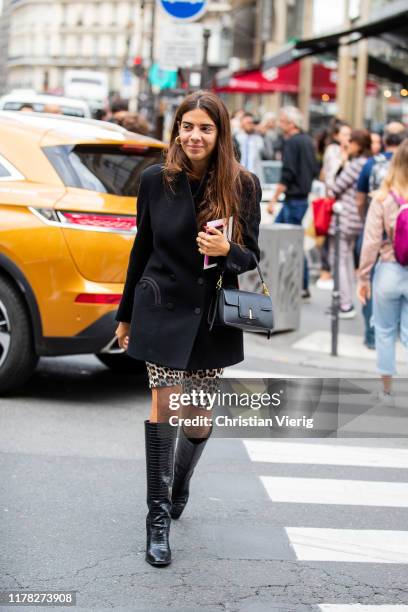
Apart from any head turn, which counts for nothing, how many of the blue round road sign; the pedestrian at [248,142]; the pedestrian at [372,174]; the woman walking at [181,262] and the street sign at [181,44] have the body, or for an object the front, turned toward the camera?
4

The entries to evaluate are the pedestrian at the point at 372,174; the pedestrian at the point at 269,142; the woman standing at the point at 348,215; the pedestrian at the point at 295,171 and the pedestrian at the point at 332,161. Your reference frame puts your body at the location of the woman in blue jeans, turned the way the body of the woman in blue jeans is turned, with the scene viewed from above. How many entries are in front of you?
5

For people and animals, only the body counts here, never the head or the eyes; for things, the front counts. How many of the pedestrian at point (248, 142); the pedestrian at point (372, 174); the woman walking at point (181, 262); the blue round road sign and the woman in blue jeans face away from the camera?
2

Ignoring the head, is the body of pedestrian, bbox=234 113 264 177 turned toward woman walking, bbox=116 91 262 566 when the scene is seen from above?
yes

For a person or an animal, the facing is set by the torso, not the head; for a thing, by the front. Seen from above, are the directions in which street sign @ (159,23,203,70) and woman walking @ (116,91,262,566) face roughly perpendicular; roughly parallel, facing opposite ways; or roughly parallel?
roughly parallel

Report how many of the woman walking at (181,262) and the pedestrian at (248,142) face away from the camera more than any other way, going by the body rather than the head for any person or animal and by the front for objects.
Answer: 0

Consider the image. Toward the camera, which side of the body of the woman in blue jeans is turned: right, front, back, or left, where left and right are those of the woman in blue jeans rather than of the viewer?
back

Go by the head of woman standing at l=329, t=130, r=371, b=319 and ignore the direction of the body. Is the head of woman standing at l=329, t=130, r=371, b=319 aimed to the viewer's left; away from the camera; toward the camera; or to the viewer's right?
to the viewer's left

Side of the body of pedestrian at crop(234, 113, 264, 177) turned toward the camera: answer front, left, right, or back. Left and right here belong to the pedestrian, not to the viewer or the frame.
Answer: front

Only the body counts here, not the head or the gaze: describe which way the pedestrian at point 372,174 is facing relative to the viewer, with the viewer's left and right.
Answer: facing away from the viewer

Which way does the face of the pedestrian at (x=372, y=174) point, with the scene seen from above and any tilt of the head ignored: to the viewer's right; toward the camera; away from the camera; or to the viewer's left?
away from the camera

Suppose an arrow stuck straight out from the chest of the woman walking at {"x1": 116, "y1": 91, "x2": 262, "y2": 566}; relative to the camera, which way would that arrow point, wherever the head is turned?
toward the camera

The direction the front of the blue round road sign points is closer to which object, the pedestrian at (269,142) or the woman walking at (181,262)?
the woman walking

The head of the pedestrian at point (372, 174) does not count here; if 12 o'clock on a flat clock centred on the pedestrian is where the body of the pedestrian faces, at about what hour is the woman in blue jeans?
The woman in blue jeans is roughly at 6 o'clock from the pedestrian.

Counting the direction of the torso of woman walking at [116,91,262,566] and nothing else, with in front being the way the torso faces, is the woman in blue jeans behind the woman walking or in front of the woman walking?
behind

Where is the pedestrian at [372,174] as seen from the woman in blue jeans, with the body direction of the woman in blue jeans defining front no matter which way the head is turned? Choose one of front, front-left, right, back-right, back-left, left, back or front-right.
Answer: front

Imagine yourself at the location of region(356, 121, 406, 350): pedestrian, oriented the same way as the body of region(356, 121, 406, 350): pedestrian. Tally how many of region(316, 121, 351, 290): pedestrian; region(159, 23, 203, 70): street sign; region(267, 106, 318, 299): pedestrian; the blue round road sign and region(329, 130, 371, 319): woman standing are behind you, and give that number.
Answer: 0

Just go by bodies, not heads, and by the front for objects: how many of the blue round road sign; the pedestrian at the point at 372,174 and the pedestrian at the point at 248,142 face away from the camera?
1
